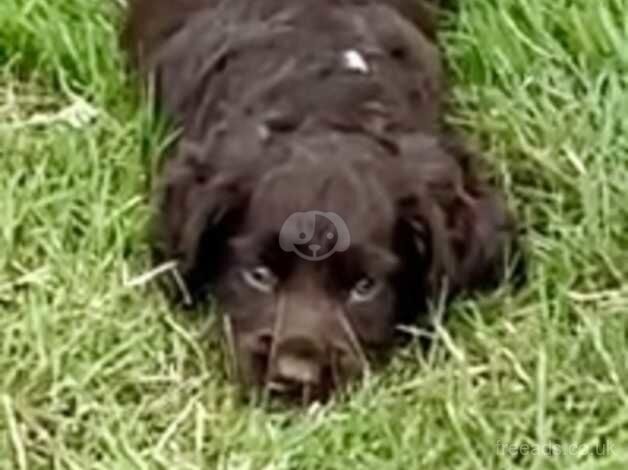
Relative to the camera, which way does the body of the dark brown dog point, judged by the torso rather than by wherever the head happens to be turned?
toward the camera
